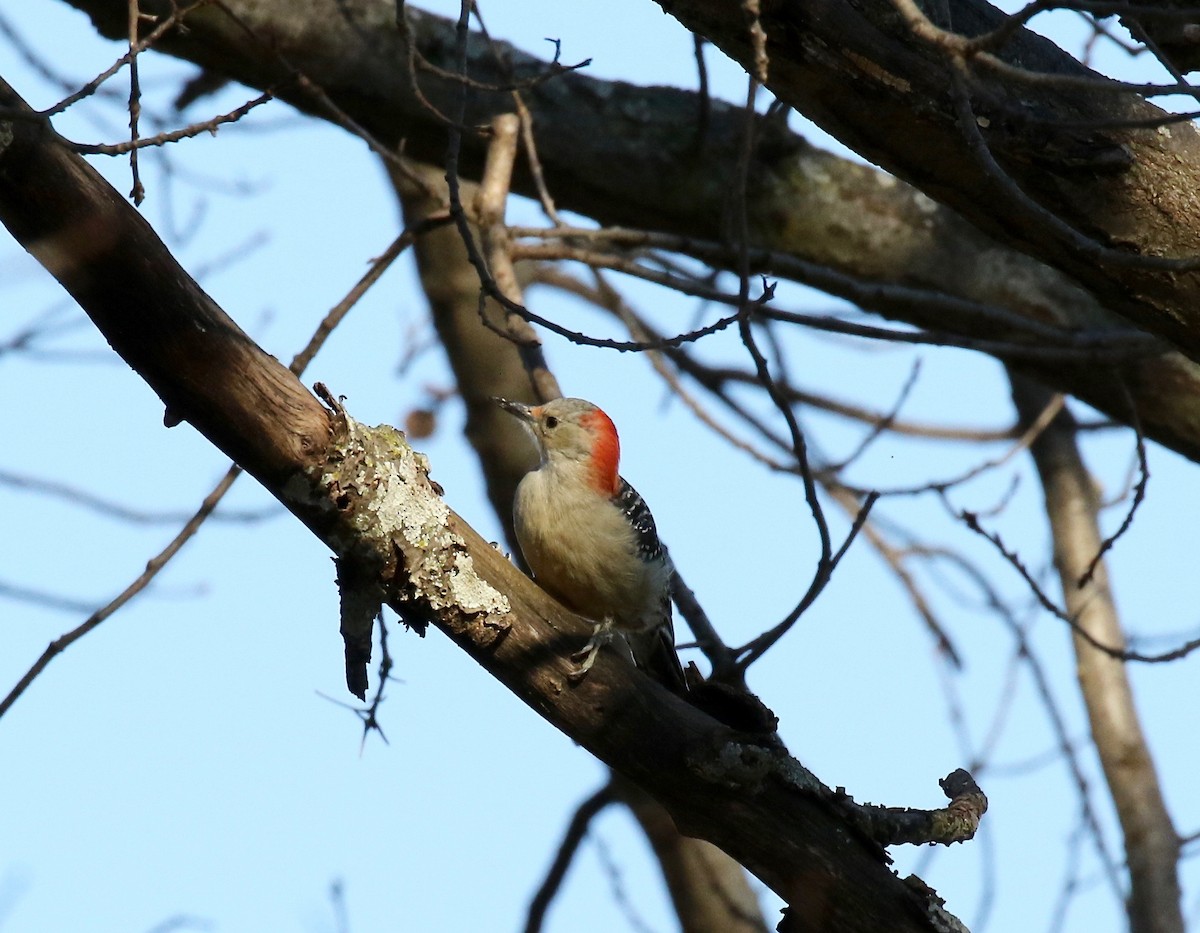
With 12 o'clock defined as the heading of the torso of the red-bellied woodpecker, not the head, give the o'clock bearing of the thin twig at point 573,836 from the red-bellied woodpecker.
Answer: The thin twig is roughly at 5 o'clock from the red-bellied woodpecker.

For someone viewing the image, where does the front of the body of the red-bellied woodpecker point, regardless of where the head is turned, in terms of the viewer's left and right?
facing the viewer and to the left of the viewer

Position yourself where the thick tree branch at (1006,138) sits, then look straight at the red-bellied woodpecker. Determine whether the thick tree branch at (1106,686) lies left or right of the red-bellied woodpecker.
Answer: right

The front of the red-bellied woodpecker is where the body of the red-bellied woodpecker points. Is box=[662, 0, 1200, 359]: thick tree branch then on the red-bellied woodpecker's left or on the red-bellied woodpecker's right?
on the red-bellied woodpecker's left

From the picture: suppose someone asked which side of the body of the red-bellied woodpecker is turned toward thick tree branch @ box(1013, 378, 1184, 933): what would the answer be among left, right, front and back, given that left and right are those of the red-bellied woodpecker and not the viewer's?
back
